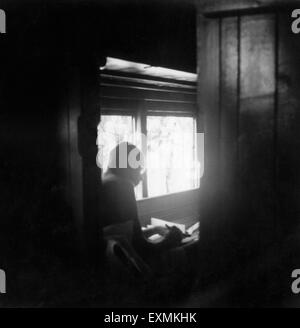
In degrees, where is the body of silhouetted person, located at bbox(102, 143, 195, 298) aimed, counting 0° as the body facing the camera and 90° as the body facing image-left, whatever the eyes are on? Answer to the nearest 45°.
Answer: approximately 270°
